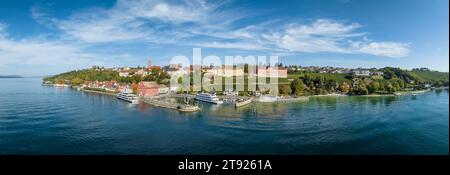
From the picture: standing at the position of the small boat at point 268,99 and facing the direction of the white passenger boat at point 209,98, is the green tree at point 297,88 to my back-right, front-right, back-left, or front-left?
back-right

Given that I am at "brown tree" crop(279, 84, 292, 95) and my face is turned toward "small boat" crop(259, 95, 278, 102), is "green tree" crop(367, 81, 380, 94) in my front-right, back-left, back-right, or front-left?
back-left

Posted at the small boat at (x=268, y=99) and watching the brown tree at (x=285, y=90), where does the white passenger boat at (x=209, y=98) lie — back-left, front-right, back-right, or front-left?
back-left
